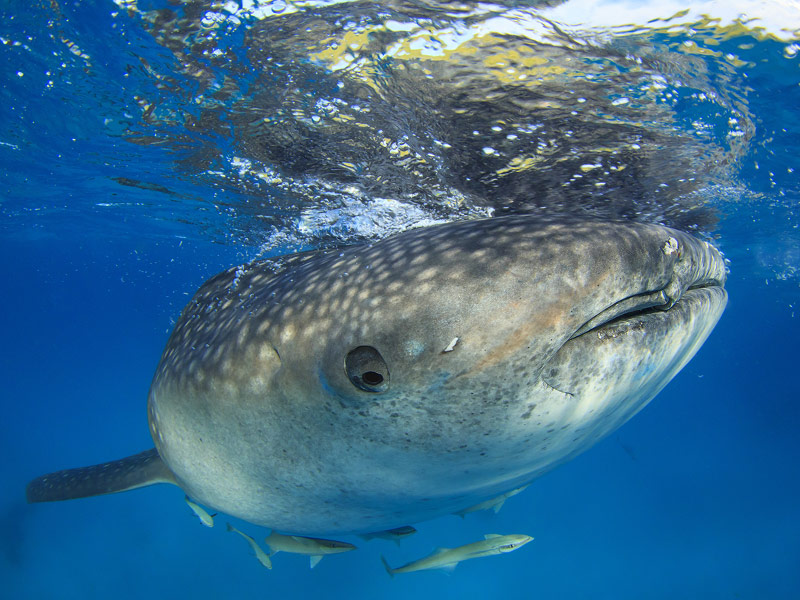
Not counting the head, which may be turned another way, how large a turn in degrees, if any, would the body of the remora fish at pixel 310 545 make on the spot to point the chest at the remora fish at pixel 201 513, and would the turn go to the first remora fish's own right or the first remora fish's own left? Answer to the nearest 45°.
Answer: approximately 135° to the first remora fish's own left

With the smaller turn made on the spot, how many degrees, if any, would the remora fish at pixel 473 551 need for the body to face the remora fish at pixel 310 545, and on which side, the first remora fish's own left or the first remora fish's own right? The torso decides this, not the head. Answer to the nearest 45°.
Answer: approximately 135° to the first remora fish's own right

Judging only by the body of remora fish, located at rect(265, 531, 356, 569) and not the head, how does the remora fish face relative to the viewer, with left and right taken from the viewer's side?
facing to the right of the viewer

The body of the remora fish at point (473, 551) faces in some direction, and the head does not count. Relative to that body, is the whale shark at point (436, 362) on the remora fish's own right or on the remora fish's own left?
on the remora fish's own right

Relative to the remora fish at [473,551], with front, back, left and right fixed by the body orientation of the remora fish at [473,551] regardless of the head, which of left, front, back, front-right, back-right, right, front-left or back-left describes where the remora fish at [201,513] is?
back

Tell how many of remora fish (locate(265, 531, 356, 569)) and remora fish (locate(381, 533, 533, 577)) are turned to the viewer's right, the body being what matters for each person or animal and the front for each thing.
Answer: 2

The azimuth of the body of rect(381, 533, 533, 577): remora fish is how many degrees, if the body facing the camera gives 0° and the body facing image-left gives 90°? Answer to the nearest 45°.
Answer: approximately 270°
